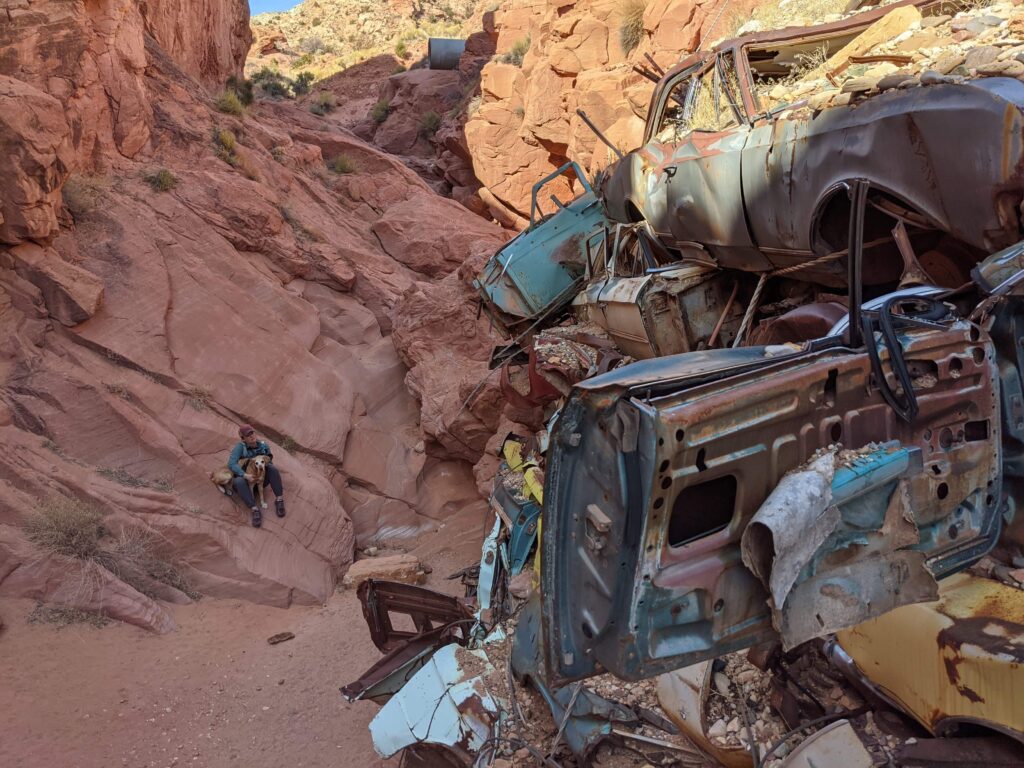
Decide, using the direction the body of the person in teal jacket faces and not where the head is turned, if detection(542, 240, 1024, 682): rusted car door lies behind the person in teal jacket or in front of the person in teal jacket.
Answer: in front

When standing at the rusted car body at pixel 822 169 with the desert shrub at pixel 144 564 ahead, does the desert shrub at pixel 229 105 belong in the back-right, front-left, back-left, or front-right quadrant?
front-right

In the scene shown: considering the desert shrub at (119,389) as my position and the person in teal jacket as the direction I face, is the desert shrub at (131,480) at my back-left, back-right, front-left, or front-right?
front-right

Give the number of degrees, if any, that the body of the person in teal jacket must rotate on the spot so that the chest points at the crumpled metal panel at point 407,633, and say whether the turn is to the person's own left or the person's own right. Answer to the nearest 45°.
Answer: approximately 45° to the person's own right

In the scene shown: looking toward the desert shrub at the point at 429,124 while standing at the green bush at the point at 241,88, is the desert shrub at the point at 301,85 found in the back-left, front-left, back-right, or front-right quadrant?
front-left

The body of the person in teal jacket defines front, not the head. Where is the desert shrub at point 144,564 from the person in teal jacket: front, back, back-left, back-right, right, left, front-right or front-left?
right

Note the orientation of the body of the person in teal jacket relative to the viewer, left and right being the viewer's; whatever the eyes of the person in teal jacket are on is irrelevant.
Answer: facing the viewer and to the right of the viewer

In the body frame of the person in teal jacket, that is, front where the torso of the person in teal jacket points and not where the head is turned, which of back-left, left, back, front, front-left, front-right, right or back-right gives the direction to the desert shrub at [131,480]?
back-right

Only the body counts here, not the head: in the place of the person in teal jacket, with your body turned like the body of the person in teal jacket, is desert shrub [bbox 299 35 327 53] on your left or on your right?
on your left

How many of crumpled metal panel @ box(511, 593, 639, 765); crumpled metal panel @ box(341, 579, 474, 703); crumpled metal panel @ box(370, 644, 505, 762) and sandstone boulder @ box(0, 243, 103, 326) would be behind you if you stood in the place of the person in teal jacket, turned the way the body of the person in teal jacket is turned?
1

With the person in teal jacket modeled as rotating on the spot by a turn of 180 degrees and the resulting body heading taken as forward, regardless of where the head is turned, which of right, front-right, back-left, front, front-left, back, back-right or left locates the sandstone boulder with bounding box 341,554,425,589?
back
